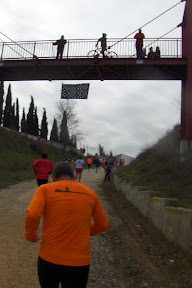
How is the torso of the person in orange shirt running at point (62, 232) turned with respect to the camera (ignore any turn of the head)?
away from the camera

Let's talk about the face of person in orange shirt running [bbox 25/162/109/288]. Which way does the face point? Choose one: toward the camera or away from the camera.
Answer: away from the camera

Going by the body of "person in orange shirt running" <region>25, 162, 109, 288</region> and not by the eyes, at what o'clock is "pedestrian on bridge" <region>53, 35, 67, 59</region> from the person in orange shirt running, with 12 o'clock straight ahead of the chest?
The pedestrian on bridge is roughly at 12 o'clock from the person in orange shirt running.

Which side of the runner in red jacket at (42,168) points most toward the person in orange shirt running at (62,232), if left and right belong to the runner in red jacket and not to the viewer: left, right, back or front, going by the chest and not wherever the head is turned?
back

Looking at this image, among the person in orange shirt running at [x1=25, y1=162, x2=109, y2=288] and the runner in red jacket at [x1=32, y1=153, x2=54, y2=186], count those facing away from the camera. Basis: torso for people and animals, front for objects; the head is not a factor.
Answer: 2

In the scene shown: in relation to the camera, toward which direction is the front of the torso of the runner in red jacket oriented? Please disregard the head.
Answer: away from the camera
